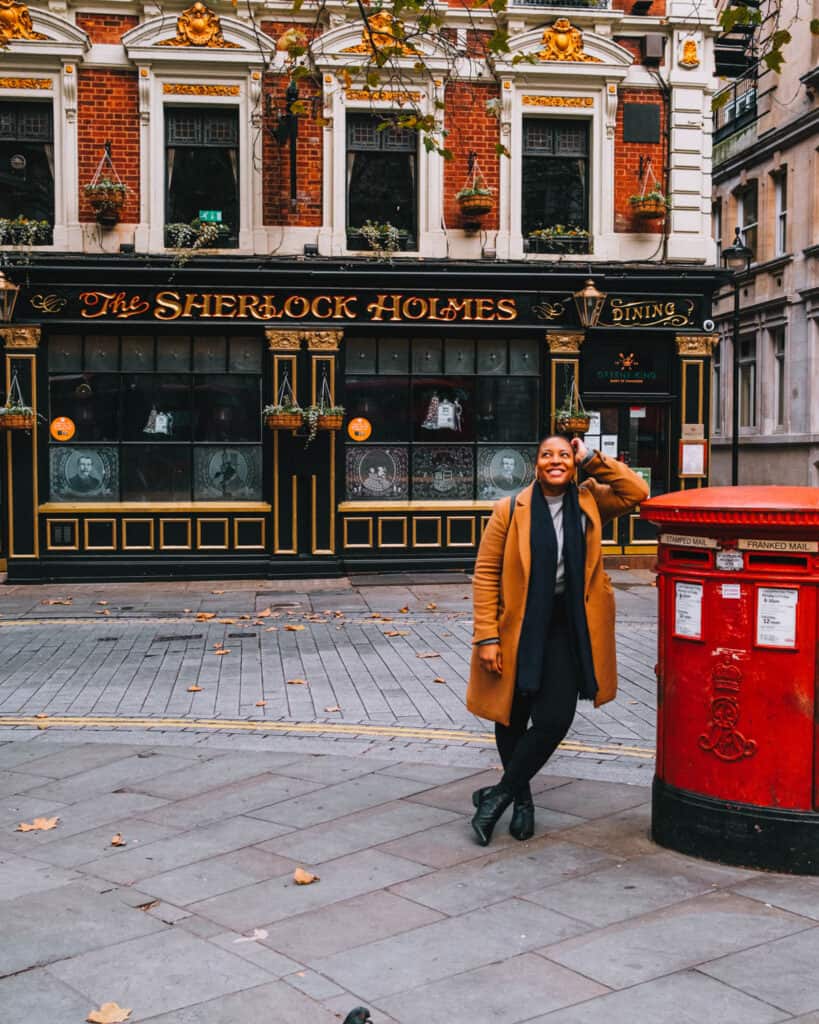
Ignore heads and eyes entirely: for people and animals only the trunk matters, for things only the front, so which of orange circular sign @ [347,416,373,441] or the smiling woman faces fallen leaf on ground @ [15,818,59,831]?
the orange circular sign

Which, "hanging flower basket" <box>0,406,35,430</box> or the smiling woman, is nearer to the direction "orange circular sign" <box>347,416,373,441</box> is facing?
the smiling woman

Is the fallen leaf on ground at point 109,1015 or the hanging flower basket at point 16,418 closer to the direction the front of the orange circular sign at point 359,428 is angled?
the fallen leaf on ground

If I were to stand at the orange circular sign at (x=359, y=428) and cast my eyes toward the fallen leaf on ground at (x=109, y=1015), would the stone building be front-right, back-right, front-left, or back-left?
back-left

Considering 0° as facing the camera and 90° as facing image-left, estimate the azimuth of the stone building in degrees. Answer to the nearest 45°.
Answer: approximately 45°

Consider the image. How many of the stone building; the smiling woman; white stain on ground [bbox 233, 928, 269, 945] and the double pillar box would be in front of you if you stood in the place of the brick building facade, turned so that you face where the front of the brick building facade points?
3

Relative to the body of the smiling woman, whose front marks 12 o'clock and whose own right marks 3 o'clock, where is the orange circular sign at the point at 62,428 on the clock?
The orange circular sign is roughly at 5 o'clock from the smiling woman.

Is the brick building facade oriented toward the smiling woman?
yes

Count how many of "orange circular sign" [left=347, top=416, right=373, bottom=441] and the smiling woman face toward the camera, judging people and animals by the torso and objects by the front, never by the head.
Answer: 2
